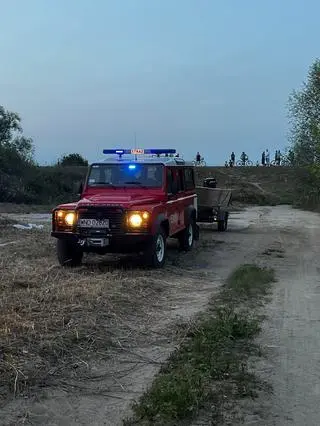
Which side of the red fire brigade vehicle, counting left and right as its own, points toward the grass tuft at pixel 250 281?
left

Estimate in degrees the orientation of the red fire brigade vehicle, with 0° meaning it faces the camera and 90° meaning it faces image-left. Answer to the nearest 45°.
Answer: approximately 45°

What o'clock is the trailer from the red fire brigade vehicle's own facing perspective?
The trailer is roughly at 5 o'clock from the red fire brigade vehicle.
